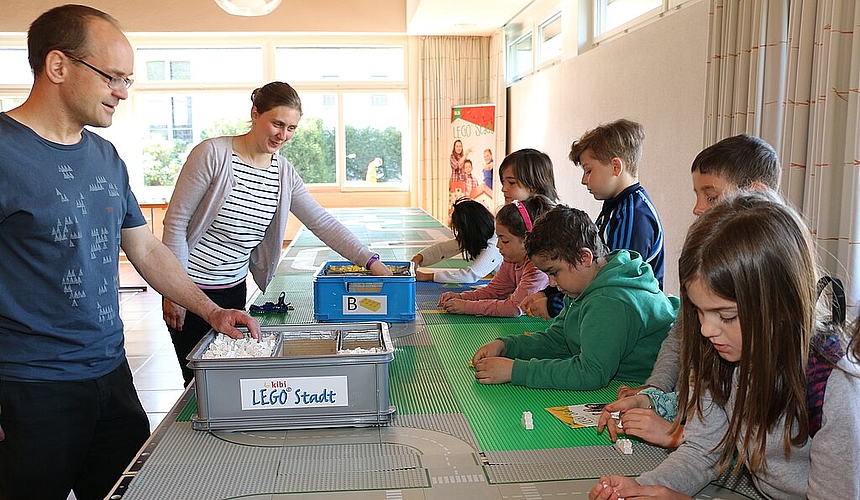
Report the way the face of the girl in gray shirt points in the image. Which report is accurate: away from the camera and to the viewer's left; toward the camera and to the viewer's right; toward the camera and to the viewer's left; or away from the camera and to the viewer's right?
toward the camera and to the viewer's left

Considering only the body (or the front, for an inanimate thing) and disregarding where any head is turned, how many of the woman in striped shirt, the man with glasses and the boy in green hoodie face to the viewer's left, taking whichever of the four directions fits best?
1

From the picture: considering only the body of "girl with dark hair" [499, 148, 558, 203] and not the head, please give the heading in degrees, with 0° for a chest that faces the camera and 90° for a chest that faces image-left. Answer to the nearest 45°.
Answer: approximately 45°

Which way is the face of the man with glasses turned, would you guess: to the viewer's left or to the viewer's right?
to the viewer's right

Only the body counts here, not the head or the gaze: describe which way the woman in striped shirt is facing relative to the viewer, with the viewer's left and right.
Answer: facing the viewer and to the right of the viewer

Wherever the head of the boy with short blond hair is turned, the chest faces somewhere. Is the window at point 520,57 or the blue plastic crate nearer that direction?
the blue plastic crate

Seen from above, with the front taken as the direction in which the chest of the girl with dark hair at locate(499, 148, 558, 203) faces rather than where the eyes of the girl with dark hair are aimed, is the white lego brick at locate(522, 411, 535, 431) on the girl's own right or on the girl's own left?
on the girl's own left

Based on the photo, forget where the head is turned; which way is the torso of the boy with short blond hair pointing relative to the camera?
to the viewer's left

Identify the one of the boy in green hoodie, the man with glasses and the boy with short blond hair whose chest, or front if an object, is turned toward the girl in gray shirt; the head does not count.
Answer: the man with glasses

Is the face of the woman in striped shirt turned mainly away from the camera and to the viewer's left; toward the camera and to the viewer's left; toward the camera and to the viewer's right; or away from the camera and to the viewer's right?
toward the camera and to the viewer's right

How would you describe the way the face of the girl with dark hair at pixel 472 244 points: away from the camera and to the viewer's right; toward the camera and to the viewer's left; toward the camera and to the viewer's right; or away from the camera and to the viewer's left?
away from the camera and to the viewer's left

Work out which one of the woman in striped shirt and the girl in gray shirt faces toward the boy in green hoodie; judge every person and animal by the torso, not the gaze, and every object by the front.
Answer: the woman in striped shirt

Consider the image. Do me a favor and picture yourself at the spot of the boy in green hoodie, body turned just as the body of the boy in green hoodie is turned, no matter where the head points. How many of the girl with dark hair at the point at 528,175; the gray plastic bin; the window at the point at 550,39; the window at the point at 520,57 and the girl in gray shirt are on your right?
3

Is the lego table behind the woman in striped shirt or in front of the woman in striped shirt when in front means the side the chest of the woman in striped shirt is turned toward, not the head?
in front

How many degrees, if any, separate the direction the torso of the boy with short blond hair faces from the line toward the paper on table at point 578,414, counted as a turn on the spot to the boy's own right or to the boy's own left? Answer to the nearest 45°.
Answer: approximately 90° to the boy's own left

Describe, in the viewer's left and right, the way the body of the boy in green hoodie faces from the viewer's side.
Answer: facing to the left of the viewer

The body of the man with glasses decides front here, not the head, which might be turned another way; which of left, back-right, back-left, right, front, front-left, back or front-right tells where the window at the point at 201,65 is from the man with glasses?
back-left
